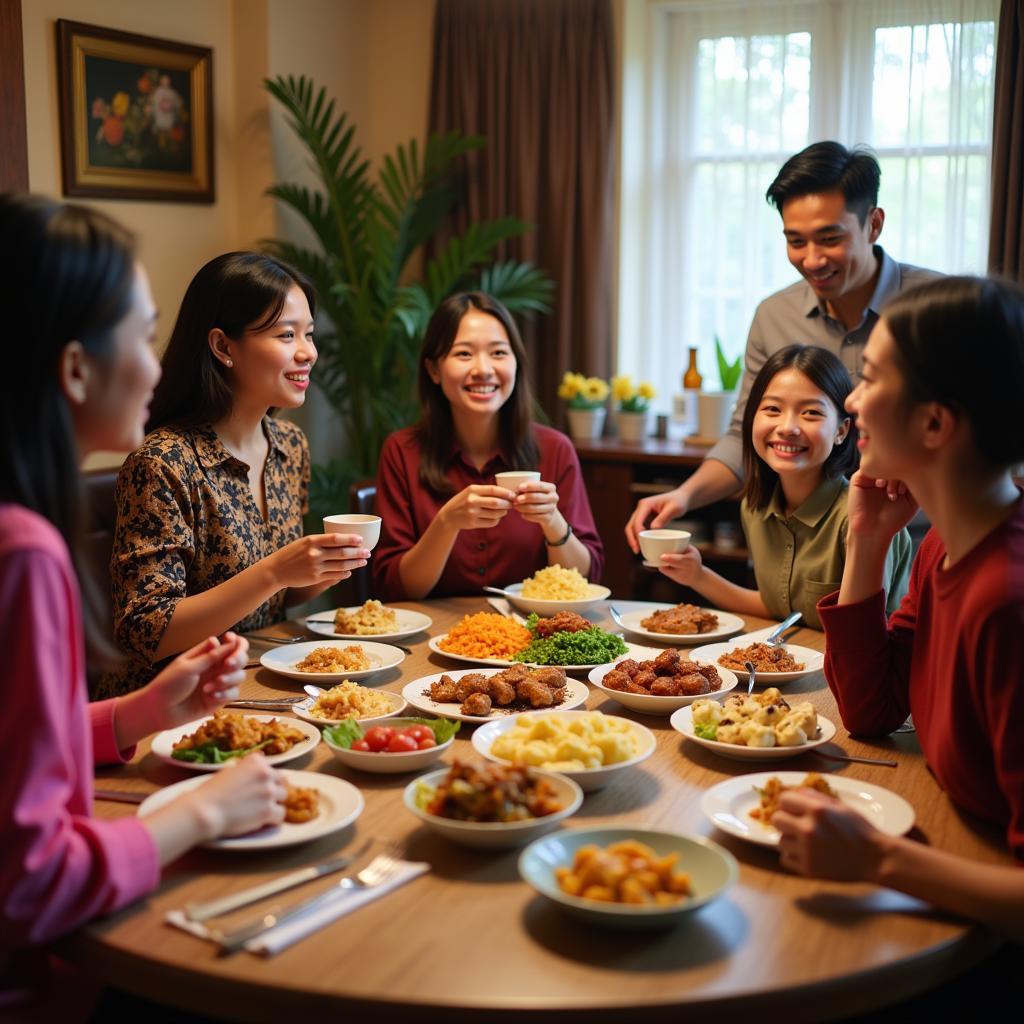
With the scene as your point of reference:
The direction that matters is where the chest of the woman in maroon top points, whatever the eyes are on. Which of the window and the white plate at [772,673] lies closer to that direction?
the white plate

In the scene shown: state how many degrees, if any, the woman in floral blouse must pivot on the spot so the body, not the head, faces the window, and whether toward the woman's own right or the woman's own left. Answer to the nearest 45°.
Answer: approximately 90° to the woman's own left

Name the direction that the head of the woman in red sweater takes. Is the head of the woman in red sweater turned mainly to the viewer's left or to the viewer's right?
to the viewer's left

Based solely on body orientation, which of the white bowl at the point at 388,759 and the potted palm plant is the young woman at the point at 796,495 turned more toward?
the white bowl

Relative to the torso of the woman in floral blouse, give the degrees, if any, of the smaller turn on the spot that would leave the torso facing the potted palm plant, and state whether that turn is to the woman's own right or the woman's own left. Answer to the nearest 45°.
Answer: approximately 135° to the woman's own left

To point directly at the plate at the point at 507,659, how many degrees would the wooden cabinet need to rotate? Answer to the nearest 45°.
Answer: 0° — it already faces it

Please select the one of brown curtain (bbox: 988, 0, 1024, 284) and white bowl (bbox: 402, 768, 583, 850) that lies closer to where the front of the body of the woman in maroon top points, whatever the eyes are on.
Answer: the white bowl

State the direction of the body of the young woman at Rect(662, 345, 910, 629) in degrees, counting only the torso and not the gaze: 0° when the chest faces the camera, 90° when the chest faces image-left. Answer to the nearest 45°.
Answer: approximately 45°

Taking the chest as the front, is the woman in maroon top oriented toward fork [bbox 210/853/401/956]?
yes

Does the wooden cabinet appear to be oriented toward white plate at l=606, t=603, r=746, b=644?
yes
